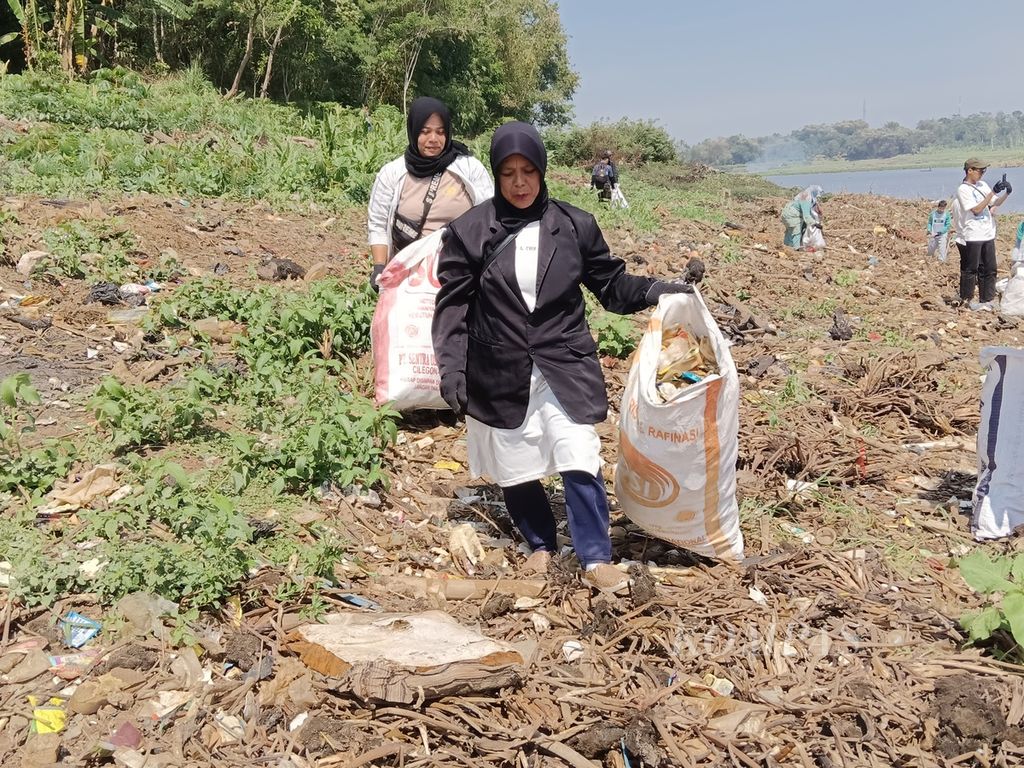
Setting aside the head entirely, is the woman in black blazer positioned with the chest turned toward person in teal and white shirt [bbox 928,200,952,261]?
no

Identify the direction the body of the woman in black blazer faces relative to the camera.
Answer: toward the camera

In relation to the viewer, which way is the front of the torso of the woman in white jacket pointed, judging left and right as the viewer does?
facing the viewer

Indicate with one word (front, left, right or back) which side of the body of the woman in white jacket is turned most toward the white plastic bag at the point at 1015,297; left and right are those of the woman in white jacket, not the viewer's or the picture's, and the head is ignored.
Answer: left

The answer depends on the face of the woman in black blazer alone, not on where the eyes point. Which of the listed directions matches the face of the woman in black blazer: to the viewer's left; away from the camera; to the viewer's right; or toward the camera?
toward the camera

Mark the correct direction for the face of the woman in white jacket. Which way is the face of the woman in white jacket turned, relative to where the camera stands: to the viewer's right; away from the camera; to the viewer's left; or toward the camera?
toward the camera

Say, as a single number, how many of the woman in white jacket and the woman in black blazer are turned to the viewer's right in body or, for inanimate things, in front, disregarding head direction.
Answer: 0

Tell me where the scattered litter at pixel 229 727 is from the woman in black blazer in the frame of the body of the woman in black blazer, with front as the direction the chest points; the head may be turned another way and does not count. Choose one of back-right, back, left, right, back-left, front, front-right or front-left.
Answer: front-right

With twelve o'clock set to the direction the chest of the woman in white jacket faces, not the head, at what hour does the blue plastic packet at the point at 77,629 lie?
The blue plastic packet is roughly at 1 o'clock from the woman in white jacket.

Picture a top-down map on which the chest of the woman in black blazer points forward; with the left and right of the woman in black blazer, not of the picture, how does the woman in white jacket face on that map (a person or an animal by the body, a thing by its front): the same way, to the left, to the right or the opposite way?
the same way

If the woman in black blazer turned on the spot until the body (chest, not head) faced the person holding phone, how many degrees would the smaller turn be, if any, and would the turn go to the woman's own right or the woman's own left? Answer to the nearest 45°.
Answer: approximately 135° to the woman's own left

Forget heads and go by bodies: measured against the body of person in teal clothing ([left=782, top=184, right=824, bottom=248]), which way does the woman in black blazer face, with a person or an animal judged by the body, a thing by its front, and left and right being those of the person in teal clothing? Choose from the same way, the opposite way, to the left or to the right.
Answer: to the right

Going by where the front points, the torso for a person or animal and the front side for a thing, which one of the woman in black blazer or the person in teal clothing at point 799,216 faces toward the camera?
the woman in black blazer

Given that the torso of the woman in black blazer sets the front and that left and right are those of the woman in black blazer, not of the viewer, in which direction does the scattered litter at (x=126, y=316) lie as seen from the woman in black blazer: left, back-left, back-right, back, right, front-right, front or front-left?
back-right

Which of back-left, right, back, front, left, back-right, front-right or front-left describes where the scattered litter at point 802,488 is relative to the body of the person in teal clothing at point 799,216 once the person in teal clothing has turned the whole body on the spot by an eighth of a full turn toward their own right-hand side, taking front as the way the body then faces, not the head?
front-right

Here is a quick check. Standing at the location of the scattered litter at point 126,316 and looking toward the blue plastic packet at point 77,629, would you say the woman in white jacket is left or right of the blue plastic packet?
left

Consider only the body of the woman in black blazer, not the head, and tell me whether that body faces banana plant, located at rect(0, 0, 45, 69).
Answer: no

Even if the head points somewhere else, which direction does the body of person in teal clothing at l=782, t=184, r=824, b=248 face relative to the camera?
to the viewer's right
